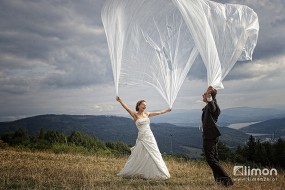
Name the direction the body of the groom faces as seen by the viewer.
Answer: to the viewer's left

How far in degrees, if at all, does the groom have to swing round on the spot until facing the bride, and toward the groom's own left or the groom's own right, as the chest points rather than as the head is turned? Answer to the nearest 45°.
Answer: approximately 45° to the groom's own right
